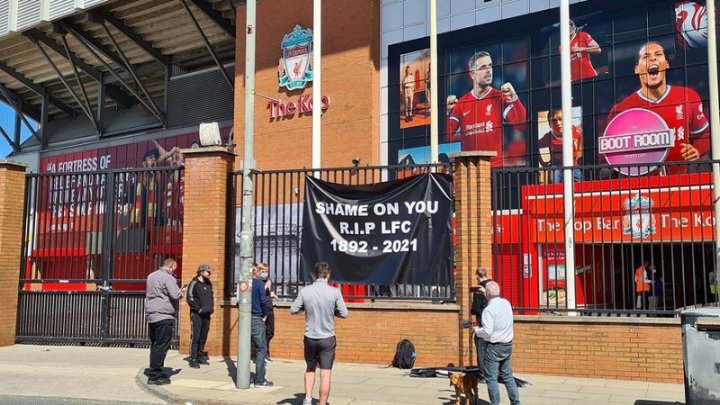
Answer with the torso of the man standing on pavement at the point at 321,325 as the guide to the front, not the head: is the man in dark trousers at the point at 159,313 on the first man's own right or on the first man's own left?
on the first man's own left

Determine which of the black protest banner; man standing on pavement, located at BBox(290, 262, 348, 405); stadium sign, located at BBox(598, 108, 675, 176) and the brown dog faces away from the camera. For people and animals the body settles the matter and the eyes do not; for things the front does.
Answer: the man standing on pavement

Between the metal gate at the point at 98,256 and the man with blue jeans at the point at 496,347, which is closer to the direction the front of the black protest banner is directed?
the man with blue jeans

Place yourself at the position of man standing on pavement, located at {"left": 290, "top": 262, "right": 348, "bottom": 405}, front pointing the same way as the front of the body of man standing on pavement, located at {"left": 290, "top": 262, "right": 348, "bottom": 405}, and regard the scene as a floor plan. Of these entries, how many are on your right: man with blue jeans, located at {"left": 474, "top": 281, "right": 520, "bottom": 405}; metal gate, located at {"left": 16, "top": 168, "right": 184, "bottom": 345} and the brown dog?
2

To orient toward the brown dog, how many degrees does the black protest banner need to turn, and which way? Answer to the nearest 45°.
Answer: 0° — it already faces it

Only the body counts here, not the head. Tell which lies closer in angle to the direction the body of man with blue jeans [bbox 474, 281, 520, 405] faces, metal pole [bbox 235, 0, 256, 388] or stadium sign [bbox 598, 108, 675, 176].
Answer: the metal pole

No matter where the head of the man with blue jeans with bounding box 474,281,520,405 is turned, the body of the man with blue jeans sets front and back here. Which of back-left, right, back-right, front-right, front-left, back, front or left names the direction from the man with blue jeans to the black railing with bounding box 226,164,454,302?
front

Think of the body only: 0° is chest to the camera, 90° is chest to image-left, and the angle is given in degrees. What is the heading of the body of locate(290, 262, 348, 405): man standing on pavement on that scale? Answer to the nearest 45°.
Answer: approximately 180°

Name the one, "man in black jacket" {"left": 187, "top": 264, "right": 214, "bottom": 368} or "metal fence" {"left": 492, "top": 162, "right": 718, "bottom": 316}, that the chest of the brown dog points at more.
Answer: the man in black jacket

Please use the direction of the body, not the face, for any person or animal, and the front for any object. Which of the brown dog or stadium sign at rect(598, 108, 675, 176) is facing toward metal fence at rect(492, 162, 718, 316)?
the stadium sign

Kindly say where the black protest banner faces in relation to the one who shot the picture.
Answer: facing the viewer
